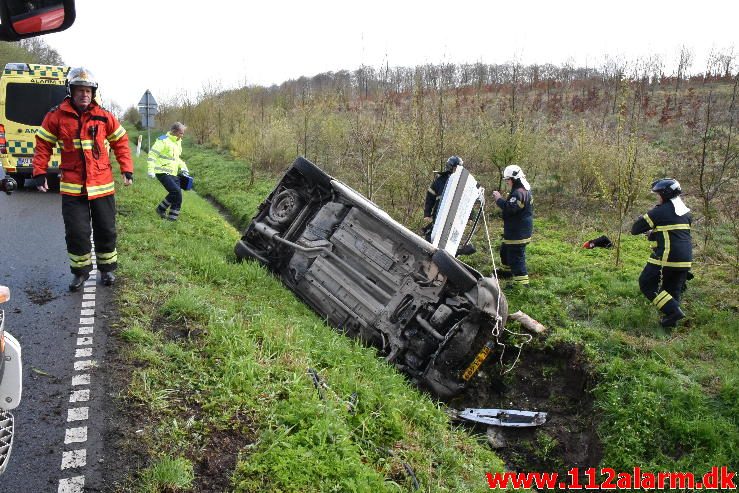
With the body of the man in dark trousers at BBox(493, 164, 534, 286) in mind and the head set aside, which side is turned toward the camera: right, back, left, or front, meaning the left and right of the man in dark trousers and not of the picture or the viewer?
left

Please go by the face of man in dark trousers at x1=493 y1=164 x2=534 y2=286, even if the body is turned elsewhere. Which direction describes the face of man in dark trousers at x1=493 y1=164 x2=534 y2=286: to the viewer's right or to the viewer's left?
to the viewer's left

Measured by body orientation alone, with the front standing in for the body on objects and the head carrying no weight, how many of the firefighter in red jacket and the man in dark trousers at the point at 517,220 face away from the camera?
0

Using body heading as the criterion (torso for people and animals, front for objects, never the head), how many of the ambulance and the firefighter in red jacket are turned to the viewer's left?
0

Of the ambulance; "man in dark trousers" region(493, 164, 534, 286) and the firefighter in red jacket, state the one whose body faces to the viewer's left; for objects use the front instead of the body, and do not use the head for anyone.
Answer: the man in dark trousers

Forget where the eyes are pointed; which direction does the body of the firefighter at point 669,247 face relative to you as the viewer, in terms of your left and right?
facing away from the viewer and to the left of the viewer

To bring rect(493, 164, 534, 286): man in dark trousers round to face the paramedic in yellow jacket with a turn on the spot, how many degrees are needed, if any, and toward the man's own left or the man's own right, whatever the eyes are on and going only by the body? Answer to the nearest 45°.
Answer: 0° — they already face them

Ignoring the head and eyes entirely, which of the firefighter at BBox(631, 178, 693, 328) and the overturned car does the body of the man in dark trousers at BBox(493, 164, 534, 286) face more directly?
the overturned car

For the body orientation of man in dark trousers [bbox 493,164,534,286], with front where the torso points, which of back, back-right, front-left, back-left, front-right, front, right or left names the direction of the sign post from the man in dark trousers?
front-right

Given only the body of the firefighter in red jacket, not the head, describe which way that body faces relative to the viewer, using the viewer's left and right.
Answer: facing the viewer

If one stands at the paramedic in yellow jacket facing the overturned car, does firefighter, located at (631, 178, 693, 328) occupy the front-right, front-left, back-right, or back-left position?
front-left

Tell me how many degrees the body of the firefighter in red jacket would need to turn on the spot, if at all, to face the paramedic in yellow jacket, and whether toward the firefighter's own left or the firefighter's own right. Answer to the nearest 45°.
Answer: approximately 180°

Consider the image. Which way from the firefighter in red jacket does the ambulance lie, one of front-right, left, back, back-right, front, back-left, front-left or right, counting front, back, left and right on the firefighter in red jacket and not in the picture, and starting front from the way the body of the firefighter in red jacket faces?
back

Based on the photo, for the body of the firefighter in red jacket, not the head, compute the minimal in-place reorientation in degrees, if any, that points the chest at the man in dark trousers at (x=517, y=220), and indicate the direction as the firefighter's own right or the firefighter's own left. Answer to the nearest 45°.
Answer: approximately 90° to the firefighter's own left
